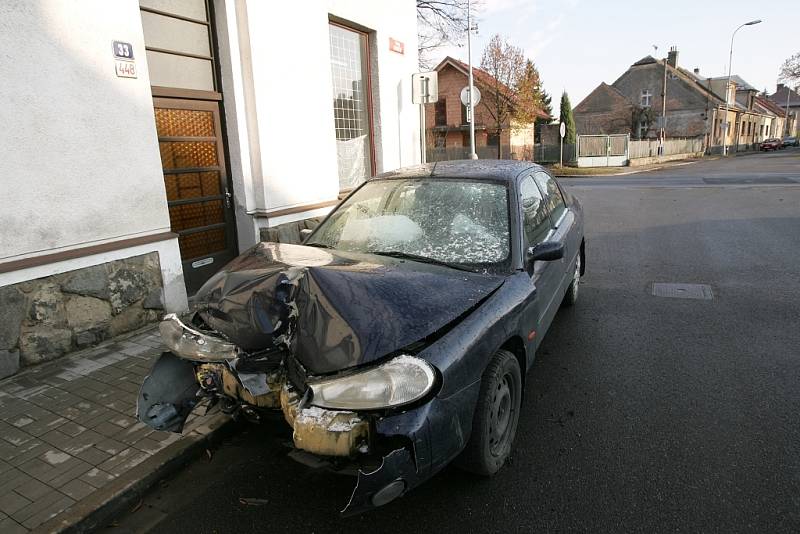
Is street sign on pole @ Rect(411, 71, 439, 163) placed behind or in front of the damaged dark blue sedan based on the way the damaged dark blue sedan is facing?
behind

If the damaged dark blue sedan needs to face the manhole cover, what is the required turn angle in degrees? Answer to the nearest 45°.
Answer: approximately 180°

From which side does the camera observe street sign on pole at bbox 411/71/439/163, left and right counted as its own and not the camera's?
back

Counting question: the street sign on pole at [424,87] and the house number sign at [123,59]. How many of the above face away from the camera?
1

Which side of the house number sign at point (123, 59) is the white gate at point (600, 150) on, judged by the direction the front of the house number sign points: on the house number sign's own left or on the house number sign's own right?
on the house number sign's own left

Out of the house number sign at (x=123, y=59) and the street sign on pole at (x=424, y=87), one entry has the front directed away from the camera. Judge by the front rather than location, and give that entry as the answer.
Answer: the street sign on pole

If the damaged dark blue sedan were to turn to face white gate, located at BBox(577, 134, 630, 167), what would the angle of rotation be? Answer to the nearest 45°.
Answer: approximately 180°

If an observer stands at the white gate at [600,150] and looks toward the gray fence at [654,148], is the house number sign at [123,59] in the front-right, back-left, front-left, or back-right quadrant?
back-right

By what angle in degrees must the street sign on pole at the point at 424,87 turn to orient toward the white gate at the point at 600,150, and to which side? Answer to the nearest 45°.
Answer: approximately 45° to its right

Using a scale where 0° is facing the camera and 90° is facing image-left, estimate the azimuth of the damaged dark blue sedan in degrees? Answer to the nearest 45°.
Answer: approximately 45°

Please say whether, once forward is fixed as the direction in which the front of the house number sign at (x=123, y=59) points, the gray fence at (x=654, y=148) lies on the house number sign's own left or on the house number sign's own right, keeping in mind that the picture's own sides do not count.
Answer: on the house number sign's own left

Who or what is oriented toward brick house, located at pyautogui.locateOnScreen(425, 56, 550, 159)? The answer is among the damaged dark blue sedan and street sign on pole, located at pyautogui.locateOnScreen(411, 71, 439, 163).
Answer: the street sign on pole

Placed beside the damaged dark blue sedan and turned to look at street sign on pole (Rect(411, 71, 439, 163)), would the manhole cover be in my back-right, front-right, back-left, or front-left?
front-right
